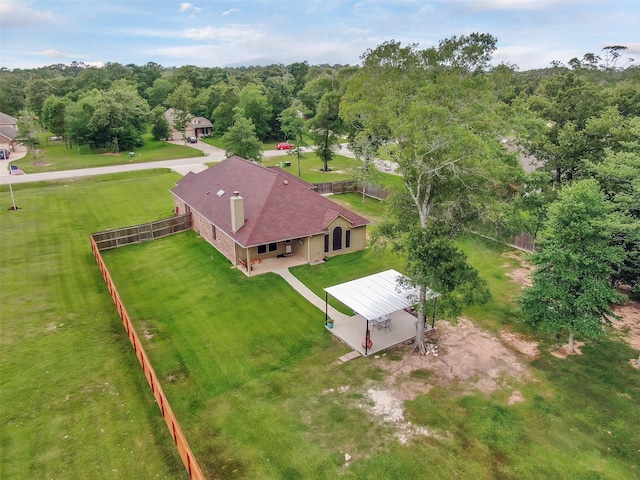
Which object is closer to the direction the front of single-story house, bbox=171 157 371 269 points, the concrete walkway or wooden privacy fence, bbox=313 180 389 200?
the wooden privacy fence

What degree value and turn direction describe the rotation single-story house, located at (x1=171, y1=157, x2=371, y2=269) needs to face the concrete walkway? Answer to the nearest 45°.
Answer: approximately 135° to its left

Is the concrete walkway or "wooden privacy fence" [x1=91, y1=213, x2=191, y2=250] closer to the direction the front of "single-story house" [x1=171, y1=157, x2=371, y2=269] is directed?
the wooden privacy fence

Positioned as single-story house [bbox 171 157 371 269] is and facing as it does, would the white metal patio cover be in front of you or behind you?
behind

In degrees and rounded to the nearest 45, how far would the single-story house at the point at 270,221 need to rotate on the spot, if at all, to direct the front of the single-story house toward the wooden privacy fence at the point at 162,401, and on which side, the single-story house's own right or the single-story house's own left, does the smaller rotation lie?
approximately 135° to the single-story house's own left

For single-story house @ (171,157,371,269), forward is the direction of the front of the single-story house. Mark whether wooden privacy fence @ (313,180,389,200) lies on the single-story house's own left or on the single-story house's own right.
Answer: on the single-story house's own right

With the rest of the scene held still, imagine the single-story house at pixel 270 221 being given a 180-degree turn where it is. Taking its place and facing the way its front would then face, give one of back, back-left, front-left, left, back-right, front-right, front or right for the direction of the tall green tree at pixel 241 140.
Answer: back-left

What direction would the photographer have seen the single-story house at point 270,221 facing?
facing away from the viewer and to the left of the viewer
